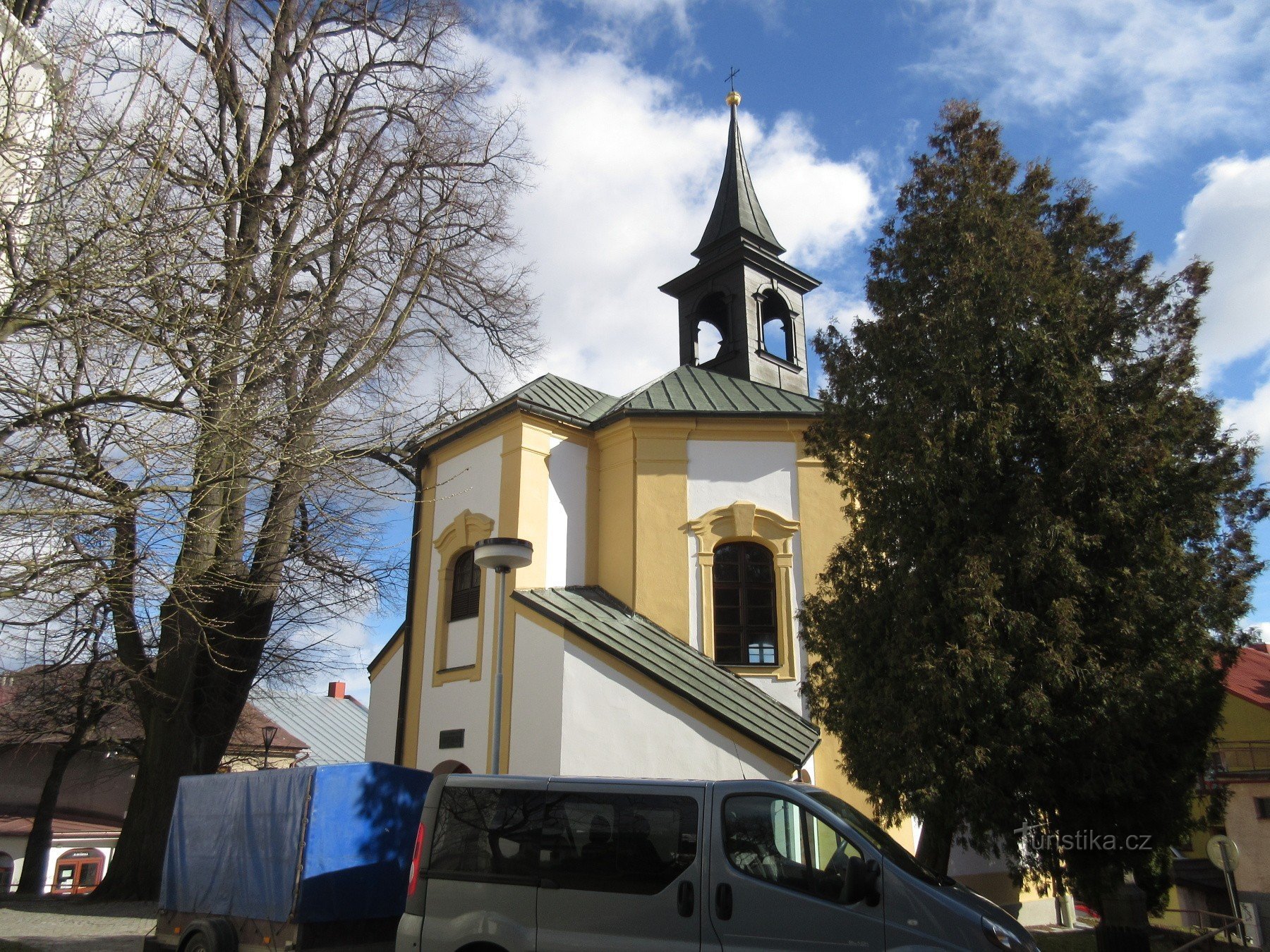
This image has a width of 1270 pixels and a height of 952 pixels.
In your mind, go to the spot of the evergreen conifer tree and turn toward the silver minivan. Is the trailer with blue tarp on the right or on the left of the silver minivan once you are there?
right

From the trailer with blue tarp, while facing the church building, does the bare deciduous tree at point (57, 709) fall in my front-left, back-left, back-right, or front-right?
front-left

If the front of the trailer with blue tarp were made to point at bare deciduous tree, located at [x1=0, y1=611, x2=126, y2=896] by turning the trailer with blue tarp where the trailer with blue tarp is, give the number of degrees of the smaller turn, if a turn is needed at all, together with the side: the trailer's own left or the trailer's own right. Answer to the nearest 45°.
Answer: approximately 135° to the trailer's own left

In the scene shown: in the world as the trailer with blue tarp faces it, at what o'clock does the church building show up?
The church building is roughly at 9 o'clock from the trailer with blue tarp.

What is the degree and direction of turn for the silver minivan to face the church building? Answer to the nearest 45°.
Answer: approximately 90° to its left

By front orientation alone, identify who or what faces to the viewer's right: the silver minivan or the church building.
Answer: the silver minivan

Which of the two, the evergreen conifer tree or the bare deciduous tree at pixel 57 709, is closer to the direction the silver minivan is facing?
the evergreen conifer tree

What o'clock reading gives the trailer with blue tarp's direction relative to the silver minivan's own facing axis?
The trailer with blue tarp is roughly at 7 o'clock from the silver minivan.

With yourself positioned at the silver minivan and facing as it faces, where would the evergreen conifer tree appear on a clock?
The evergreen conifer tree is roughly at 11 o'clock from the silver minivan.

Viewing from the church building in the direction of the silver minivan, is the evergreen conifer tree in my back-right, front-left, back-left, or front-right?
front-left

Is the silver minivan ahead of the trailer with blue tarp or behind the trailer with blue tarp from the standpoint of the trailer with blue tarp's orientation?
ahead

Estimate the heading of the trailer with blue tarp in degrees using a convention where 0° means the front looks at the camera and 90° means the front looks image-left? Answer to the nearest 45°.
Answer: approximately 315°

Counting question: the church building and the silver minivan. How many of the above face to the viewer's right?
1

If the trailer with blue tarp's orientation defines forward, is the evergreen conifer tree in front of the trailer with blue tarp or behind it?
in front

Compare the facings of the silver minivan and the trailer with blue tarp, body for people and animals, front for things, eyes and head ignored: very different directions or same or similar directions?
same or similar directions
